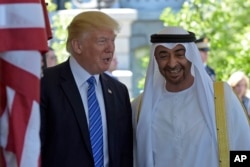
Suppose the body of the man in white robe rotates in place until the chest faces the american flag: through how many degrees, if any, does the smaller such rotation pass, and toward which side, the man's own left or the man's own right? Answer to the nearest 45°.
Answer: approximately 45° to the man's own right

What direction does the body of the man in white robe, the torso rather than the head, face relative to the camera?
toward the camera

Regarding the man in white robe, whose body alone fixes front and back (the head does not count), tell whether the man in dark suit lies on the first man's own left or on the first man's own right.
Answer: on the first man's own right

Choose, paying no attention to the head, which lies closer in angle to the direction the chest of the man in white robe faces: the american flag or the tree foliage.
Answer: the american flag

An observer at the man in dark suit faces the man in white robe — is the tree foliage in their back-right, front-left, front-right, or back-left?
front-left

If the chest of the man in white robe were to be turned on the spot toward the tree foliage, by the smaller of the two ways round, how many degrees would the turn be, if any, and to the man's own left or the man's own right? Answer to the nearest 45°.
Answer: approximately 180°

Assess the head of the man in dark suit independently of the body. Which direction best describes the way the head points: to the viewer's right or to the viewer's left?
to the viewer's right
